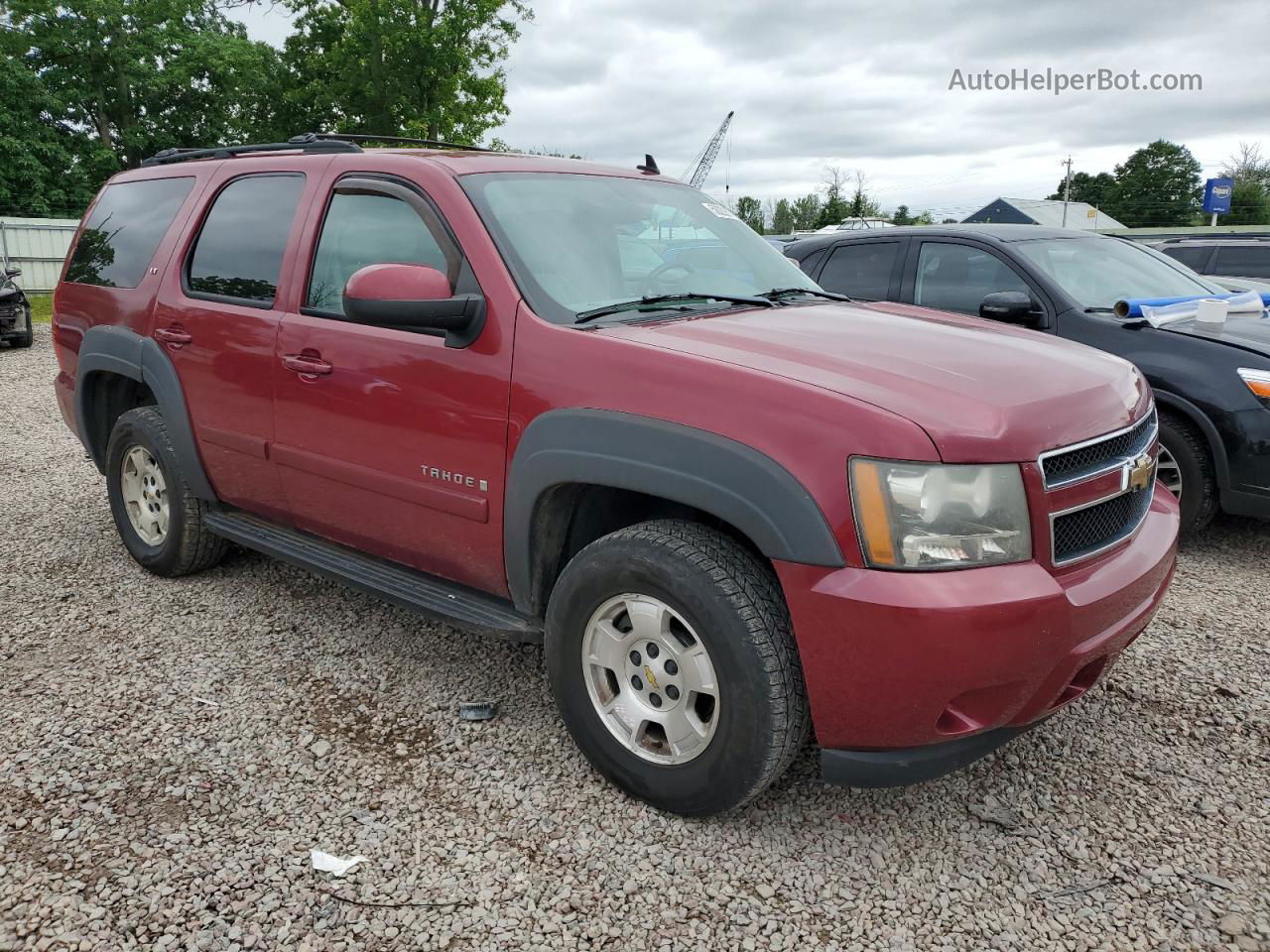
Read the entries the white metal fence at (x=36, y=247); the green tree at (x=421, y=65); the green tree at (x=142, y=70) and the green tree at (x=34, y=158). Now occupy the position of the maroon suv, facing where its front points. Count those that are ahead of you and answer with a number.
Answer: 0

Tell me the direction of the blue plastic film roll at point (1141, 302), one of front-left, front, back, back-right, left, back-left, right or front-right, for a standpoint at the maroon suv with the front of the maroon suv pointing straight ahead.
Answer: left

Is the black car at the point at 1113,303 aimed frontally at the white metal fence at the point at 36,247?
no

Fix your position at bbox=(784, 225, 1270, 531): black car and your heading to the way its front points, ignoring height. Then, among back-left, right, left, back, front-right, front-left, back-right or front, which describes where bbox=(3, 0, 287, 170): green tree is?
back

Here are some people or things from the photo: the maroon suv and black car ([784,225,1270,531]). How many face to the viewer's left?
0

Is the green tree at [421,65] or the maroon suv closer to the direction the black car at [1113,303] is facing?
the maroon suv

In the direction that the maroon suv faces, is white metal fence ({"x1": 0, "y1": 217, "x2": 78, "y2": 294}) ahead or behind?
behind

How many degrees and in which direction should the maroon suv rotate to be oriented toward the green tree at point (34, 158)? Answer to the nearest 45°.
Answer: approximately 180°

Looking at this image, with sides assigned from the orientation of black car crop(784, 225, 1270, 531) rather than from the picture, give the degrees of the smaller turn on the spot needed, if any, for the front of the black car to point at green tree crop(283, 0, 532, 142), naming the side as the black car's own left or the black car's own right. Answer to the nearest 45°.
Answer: approximately 180°

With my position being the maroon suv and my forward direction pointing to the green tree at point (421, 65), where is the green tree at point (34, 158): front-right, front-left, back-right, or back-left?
front-left

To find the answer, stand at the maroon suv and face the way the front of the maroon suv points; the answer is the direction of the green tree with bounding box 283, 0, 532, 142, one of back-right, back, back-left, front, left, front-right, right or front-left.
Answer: back-left

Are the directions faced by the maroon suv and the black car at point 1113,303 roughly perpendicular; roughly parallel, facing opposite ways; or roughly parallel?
roughly parallel

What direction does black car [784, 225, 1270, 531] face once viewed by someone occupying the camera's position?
facing the viewer and to the right of the viewer

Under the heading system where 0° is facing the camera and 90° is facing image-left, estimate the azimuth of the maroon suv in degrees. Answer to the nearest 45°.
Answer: approximately 315°

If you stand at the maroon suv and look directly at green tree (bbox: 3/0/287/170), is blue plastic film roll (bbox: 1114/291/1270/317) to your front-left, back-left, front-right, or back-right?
front-right

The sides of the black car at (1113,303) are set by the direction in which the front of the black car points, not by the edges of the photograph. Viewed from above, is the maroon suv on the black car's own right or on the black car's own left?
on the black car's own right
